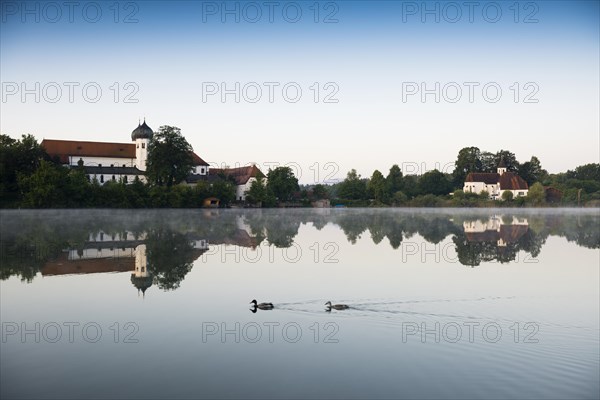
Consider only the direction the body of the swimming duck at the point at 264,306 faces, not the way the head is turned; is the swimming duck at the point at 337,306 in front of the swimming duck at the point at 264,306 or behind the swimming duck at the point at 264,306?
behind

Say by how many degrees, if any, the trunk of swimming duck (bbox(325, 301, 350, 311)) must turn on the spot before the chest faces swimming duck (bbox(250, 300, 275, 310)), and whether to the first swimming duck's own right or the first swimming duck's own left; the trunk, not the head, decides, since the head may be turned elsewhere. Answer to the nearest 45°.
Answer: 0° — it already faces it

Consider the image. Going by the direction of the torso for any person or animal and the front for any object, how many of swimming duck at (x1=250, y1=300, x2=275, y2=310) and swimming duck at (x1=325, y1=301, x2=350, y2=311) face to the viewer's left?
2

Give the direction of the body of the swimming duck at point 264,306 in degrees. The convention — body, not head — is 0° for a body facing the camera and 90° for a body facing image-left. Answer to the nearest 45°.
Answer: approximately 90°

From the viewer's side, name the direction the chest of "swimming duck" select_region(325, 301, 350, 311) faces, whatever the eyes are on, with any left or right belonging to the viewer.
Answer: facing to the left of the viewer
